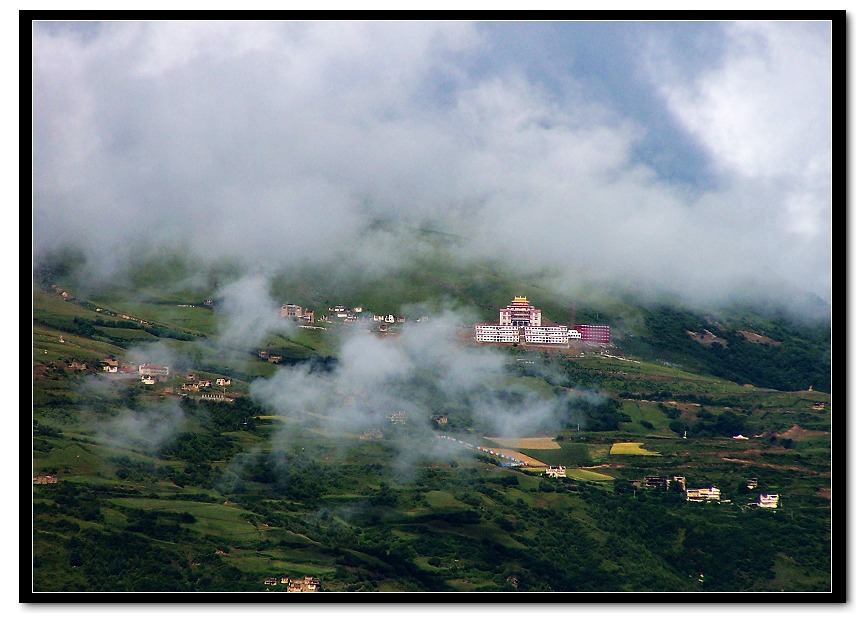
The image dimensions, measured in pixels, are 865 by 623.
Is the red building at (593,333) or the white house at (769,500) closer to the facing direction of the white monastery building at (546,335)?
the white house

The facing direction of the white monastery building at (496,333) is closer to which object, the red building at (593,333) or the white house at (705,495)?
the white house
